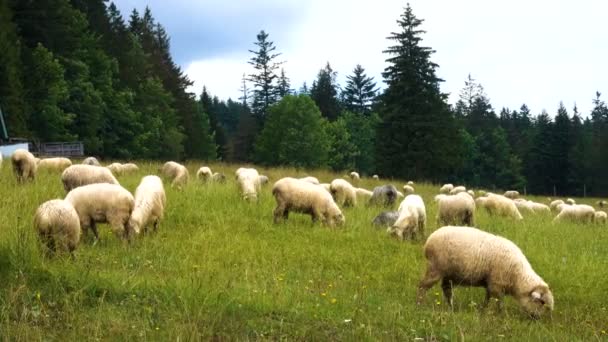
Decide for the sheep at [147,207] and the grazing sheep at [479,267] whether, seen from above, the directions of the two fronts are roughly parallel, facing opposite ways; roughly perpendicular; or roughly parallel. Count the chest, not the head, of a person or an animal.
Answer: roughly perpendicular

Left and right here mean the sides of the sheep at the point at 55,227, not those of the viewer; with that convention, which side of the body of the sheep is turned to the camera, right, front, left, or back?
back

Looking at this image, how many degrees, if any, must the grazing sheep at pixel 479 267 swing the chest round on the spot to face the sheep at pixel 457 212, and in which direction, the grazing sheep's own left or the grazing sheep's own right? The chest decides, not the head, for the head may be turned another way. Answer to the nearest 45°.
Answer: approximately 90° to the grazing sheep's own left

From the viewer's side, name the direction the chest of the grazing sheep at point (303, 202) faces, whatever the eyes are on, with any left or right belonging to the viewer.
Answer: facing to the right of the viewer

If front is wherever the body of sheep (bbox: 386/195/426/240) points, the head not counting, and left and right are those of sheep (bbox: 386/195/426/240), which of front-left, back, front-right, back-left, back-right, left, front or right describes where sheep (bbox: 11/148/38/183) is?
front-right

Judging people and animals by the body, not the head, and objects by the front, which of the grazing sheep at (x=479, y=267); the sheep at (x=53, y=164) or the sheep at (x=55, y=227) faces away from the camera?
the sheep at (x=55, y=227)

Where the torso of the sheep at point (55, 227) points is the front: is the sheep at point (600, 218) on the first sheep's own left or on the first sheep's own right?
on the first sheep's own right
